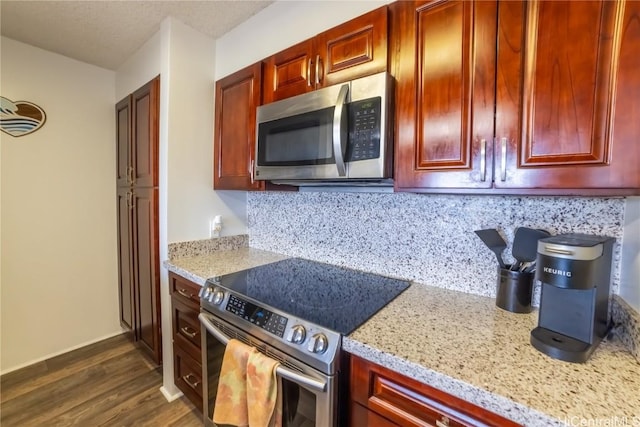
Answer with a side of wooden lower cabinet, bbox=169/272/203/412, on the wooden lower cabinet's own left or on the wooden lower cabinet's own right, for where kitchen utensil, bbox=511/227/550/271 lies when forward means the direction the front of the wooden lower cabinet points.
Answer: on the wooden lower cabinet's own left

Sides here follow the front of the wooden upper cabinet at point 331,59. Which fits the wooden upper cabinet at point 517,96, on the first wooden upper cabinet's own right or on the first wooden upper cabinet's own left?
on the first wooden upper cabinet's own left

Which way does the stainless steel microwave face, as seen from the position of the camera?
facing the viewer and to the left of the viewer

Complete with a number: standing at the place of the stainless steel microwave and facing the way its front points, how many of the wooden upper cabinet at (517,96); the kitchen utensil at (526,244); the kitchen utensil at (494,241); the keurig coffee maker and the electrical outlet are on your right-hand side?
1

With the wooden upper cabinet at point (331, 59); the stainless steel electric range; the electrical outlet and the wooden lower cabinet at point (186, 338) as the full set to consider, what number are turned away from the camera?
0

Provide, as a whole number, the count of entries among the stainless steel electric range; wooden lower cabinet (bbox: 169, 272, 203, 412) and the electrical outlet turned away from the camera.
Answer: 0

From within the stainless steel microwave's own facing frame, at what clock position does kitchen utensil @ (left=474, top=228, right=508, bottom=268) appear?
The kitchen utensil is roughly at 8 o'clock from the stainless steel microwave.

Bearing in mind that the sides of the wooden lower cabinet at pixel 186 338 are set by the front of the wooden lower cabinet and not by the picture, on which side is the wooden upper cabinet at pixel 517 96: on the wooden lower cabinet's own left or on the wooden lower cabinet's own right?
on the wooden lower cabinet's own left

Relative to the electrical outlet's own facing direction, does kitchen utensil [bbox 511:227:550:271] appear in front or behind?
in front

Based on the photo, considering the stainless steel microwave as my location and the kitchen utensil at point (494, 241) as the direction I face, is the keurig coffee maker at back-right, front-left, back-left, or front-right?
front-right

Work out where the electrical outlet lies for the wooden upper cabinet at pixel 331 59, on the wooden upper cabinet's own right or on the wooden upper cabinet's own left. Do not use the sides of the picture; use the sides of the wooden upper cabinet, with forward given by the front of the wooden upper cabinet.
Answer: on the wooden upper cabinet's own right
